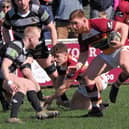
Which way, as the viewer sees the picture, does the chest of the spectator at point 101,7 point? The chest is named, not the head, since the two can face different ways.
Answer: toward the camera
